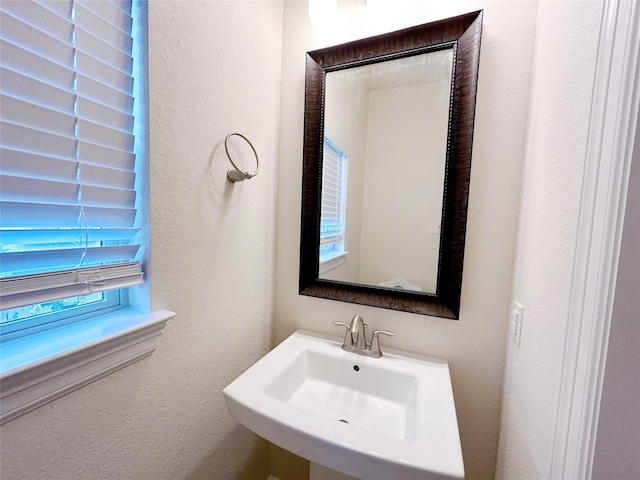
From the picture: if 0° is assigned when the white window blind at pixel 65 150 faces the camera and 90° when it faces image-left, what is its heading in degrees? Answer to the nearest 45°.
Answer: approximately 315°
